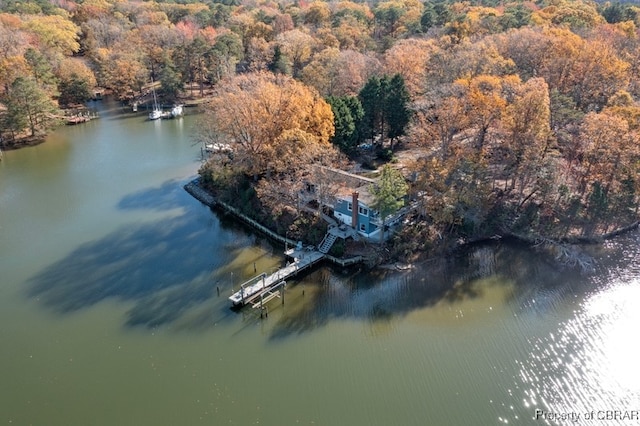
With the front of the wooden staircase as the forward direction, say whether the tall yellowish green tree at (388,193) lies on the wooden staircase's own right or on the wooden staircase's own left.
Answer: on the wooden staircase's own left

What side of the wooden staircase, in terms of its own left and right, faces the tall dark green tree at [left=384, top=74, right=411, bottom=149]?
back

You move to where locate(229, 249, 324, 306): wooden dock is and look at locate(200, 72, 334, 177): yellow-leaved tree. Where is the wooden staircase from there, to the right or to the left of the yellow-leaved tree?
right

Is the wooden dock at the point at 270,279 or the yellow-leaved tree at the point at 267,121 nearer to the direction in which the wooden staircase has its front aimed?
the wooden dock

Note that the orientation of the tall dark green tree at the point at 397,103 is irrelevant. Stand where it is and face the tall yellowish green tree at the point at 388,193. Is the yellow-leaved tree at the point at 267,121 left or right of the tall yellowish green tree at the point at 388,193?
right

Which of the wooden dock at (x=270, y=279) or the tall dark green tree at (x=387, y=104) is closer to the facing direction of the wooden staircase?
the wooden dock

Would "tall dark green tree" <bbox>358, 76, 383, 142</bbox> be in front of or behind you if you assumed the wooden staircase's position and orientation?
behind

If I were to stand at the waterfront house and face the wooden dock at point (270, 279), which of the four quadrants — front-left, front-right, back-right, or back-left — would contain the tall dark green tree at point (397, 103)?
back-right

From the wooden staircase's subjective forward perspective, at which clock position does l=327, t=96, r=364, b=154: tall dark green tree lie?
The tall dark green tree is roughly at 5 o'clock from the wooden staircase.

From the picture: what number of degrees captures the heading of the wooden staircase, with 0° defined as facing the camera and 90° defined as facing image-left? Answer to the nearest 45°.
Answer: approximately 45°

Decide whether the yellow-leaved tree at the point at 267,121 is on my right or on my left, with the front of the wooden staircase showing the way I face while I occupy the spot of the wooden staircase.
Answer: on my right

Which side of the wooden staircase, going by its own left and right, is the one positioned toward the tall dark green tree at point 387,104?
back
